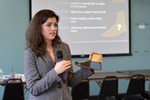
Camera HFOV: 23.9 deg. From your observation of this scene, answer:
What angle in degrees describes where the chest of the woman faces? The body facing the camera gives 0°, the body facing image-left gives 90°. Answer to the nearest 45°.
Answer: approximately 315°

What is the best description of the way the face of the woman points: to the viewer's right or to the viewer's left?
to the viewer's right

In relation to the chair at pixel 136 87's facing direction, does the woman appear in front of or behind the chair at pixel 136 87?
in front
